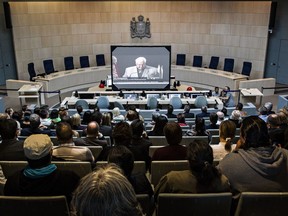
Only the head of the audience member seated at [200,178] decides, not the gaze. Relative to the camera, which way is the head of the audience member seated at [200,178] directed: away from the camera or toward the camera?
away from the camera

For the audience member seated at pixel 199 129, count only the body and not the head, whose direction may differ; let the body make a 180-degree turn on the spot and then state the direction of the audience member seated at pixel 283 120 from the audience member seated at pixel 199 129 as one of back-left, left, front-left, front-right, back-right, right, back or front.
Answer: left

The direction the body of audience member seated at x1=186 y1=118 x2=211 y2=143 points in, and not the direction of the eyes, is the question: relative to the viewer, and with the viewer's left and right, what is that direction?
facing away from the viewer

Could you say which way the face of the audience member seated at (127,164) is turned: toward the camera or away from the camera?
away from the camera

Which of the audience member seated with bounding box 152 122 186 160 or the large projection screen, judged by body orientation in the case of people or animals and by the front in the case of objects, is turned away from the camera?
the audience member seated

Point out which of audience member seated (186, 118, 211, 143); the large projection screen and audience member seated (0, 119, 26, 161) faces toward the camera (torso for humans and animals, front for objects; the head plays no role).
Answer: the large projection screen

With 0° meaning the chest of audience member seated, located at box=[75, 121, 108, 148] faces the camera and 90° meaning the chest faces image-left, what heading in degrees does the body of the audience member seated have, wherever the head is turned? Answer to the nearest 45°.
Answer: approximately 180°

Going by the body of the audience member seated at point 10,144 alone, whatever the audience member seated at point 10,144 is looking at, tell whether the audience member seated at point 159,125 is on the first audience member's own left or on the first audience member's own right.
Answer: on the first audience member's own right

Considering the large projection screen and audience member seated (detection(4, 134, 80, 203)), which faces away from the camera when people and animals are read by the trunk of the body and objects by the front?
the audience member seated

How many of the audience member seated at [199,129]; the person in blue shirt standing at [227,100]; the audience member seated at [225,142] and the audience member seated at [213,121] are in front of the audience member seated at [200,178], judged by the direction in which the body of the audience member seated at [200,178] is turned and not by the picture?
4

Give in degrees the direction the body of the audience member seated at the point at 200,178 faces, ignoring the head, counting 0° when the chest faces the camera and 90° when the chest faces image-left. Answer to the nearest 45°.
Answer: approximately 180°

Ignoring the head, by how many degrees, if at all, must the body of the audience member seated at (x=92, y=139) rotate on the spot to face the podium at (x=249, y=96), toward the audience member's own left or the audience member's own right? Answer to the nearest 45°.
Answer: approximately 45° to the audience member's own right

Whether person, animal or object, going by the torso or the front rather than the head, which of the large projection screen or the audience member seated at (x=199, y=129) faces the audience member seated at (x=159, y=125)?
the large projection screen

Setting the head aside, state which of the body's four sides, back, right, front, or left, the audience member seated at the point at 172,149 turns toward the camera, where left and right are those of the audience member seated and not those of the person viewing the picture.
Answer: back

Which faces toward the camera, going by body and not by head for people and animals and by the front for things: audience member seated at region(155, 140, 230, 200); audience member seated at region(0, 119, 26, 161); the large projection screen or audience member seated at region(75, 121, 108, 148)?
the large projection screen

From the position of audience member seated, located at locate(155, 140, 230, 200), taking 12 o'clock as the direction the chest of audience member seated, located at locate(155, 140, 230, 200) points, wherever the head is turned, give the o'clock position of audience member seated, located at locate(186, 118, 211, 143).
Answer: audience member seated, located at locate(186, 118, 211, 143) is roughly at 12 o'clock from audience member seated, located at locate(155, 140, 230, 200).

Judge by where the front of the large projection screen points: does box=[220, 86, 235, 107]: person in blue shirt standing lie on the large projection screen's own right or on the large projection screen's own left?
on the large projection screen's own left

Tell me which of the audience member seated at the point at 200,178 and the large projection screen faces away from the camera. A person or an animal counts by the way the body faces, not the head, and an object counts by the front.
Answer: the audience member seated

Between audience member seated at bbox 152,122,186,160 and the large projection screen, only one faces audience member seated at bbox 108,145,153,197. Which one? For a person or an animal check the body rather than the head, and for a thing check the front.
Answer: the large projection screen
